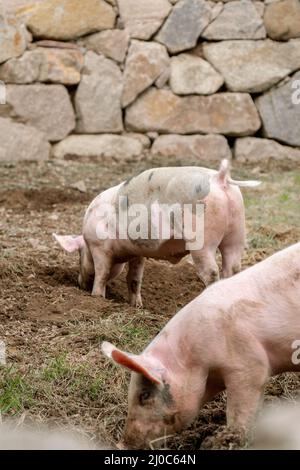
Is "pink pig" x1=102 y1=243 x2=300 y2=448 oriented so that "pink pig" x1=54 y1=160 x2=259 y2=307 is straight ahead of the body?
no

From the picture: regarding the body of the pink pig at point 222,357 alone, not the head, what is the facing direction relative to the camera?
to the viewer's left
